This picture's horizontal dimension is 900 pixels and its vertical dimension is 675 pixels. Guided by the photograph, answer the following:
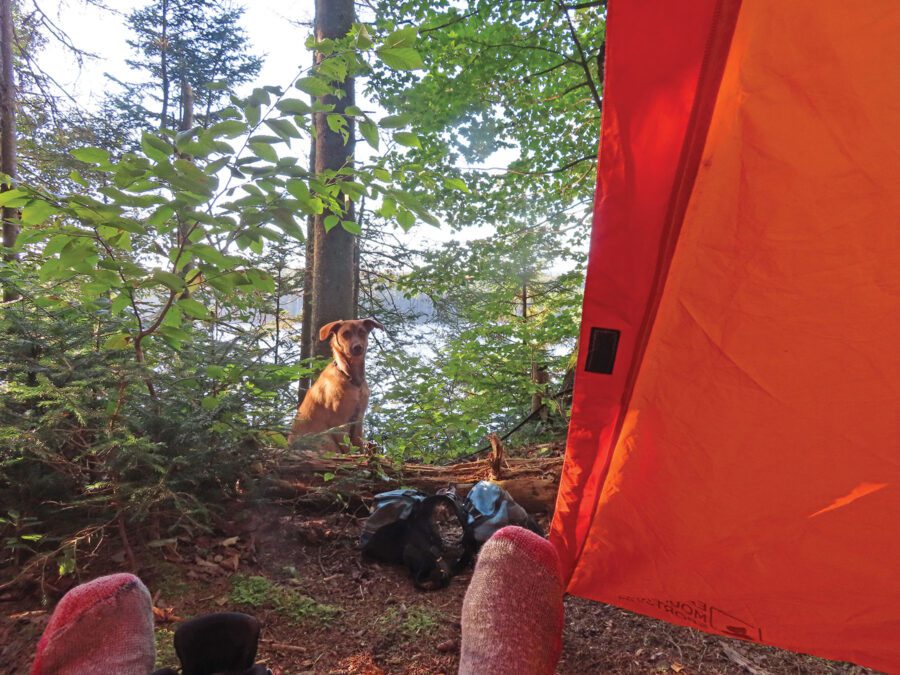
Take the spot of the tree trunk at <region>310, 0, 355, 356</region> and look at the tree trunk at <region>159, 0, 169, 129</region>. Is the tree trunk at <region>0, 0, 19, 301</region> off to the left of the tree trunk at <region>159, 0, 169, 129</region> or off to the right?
left

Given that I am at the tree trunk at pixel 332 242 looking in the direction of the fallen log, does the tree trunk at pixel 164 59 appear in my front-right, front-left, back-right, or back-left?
back-right

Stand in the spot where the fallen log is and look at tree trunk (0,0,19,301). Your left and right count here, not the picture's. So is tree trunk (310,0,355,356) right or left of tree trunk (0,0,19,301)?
right

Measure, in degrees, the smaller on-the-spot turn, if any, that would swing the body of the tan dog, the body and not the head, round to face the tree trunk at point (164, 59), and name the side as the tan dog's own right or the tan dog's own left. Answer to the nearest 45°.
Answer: approximately 180°

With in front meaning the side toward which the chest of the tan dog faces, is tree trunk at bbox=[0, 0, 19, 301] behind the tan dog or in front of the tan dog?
behind

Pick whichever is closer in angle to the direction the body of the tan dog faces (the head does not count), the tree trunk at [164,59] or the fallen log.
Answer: the fallen log

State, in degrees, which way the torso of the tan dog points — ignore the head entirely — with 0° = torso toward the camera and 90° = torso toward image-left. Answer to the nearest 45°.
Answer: approximately 315°

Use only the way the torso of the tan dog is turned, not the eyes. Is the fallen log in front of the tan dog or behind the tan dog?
in front
